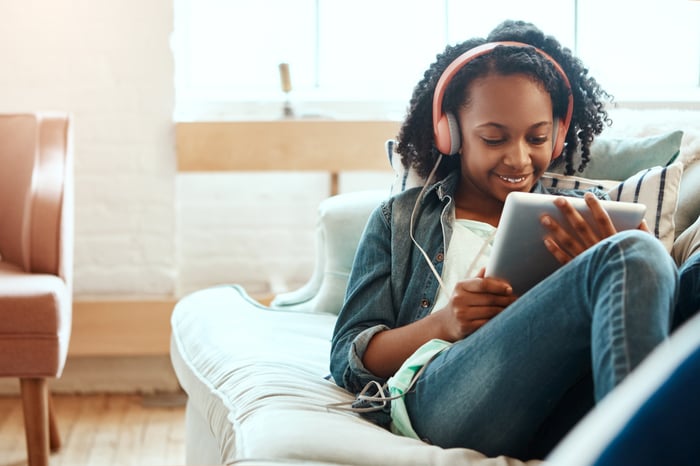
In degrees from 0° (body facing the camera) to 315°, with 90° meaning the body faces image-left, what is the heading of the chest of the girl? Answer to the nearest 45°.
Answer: approximately 315°

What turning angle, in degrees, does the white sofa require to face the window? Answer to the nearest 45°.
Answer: approximately 135° to its right

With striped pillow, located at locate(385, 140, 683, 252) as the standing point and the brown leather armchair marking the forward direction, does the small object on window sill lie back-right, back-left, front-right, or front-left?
front-right

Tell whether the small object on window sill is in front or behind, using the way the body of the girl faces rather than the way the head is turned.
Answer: behind

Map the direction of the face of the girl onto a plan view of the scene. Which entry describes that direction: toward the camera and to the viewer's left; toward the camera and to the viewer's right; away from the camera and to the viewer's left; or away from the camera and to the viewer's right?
toward the camera and to the viewer's right

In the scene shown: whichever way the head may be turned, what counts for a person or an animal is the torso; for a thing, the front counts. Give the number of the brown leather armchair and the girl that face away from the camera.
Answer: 0

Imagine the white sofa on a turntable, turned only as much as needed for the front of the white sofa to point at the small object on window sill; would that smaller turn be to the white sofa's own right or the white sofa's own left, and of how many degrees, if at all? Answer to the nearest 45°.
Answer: approximately 135° to the white sofa's own right

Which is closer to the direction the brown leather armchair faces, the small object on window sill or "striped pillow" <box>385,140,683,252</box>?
the striped pillow

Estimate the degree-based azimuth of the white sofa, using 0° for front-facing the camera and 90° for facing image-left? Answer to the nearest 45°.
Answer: approximately 45°

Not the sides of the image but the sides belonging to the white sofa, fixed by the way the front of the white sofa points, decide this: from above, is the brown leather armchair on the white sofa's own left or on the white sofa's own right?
on the white sofa's own right

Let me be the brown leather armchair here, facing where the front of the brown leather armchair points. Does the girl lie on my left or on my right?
on my left
